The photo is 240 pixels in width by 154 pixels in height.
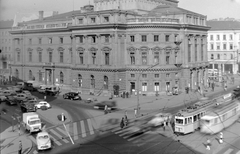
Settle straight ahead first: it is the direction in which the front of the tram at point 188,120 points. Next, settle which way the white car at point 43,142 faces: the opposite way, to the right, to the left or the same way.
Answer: to the left

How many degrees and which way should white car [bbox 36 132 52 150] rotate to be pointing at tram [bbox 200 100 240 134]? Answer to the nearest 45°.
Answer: approximately 90° to its left

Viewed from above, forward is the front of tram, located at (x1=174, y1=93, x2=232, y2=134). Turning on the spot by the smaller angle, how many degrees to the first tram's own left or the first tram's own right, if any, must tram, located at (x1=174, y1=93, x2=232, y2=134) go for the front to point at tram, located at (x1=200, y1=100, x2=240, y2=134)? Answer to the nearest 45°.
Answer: approximately 135° to the first tram's own left

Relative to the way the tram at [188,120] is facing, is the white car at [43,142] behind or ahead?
ahead

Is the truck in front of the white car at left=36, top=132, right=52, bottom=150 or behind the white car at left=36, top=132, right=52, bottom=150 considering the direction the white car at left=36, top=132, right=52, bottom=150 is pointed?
behind

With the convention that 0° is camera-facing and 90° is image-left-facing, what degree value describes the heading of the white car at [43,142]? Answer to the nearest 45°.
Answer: approximately 0°

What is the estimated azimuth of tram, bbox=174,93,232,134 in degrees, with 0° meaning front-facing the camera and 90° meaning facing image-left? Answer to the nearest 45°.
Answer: approximately 45°

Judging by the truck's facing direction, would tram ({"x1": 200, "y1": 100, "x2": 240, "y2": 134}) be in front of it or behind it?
in front
